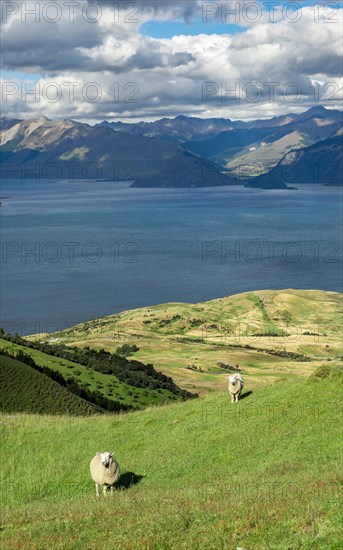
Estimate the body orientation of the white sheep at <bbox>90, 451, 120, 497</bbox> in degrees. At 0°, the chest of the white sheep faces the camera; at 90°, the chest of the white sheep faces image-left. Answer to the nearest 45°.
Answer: approximately 0°

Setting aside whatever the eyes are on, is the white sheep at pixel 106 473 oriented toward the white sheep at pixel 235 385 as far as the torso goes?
no
